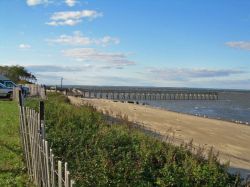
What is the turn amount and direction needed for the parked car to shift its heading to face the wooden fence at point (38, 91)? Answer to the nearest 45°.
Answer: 0° — it already faces it

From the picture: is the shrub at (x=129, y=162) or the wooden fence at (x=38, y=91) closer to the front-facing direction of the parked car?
the wooden fence

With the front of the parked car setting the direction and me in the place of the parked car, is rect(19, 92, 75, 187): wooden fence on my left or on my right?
on my right

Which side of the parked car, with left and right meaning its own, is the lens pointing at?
right

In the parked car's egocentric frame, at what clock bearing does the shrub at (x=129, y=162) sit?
The shrub is roughly at 3 o'clock from the parked car.
